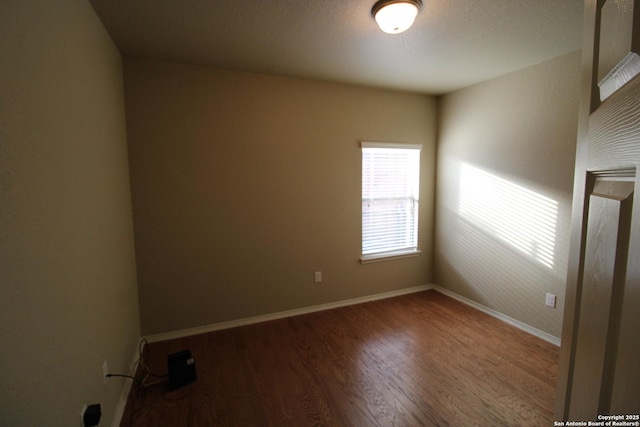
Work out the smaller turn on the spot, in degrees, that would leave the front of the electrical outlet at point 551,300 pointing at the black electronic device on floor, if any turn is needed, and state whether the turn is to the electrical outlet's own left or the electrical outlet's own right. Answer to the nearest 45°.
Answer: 0° — it already faces it

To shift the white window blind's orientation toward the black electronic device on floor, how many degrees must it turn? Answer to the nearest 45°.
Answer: approximately 90° to its right

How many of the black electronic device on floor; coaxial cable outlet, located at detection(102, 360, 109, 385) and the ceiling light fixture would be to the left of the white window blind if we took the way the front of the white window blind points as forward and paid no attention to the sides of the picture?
0

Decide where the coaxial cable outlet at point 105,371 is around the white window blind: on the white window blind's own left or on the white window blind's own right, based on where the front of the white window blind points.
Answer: on the white window blind's own right

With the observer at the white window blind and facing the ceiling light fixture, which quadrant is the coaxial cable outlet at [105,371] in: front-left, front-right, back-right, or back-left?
front-right

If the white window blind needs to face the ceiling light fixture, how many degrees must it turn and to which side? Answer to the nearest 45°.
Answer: approximately 45° to its right

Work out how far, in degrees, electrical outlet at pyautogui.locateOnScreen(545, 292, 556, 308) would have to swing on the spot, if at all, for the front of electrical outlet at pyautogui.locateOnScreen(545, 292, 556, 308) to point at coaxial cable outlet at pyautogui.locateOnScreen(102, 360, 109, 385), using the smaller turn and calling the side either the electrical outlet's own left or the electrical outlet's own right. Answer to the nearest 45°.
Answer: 0° — it already faces it

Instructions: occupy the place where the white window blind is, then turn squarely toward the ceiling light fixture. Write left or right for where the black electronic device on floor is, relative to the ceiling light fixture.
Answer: right

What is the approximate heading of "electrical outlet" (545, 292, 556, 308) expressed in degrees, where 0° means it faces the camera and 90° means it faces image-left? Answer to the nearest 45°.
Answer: approximately 45°

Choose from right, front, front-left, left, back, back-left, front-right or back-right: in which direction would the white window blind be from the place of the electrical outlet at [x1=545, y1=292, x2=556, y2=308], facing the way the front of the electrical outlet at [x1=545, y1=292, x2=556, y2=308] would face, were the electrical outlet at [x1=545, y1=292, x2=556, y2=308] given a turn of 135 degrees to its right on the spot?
left
